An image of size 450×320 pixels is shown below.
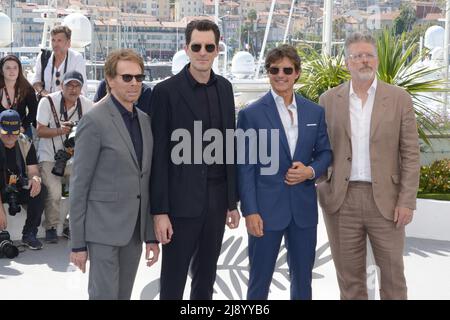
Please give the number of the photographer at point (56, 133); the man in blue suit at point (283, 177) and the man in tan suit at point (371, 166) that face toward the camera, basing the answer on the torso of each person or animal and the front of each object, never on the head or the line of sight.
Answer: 3

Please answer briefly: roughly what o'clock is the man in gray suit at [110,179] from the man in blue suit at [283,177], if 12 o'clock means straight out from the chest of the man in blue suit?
The man in gray suit is roughly at 2 o'clock from the man in blue suit.

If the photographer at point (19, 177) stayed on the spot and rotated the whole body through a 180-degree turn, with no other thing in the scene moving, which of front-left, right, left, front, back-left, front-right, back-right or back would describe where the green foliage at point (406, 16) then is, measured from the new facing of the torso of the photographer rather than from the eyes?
front-right

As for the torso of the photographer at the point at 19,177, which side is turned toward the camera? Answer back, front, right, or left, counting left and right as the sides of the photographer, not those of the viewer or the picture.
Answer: front

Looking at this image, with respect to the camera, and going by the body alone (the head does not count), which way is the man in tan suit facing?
toward the camera

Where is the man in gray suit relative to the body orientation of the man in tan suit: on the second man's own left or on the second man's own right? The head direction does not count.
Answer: on the second man's own right

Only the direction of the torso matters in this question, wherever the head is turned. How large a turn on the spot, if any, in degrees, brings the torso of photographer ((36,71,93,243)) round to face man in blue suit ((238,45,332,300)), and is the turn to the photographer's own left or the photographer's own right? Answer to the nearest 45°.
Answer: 0° — they already face them

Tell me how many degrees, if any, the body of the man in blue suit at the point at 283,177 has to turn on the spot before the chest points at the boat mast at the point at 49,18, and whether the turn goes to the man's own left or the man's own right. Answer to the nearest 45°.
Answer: approximately 135° to the man's own right

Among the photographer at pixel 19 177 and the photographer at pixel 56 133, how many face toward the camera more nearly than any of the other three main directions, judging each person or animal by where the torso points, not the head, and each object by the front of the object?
2

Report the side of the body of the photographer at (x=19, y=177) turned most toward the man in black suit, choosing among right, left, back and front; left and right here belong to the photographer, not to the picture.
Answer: front

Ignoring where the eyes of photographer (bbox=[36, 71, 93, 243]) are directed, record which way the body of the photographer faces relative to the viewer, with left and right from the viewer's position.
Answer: facing the viewer

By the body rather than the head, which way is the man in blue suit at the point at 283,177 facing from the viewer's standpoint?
toward the camera

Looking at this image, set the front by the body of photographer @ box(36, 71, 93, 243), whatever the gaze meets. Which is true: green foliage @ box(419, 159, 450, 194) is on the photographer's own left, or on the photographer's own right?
on the photographer's own left
